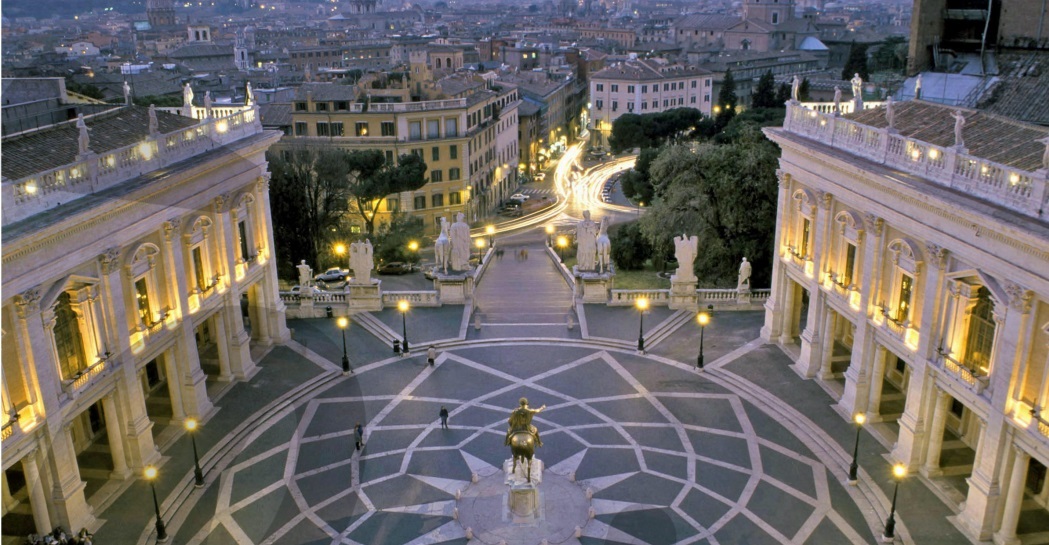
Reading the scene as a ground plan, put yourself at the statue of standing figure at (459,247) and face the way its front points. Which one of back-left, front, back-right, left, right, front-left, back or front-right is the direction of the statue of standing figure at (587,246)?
right

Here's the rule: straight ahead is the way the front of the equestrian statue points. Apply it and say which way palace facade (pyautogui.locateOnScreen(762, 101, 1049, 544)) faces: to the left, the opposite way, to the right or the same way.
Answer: to the left

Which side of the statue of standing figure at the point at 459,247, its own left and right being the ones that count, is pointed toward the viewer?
back

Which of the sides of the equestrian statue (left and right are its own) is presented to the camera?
back

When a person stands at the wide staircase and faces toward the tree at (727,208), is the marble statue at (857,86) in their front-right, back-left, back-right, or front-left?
front-right

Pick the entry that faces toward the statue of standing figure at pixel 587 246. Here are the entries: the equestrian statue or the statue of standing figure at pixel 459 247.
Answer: the equestrian statue

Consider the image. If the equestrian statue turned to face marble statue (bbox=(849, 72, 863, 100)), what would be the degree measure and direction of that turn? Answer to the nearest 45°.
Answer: approximately 45° to its right

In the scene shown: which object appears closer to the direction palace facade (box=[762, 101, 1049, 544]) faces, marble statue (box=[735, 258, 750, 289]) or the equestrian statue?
the equestrian statue

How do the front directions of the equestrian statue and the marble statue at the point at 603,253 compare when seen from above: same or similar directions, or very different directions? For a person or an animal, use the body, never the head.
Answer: same or similar directions

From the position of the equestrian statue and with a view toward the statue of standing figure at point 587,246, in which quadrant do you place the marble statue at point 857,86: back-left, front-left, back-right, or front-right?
front-right

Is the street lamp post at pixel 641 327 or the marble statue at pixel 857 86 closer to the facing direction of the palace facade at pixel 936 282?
the street lamp post

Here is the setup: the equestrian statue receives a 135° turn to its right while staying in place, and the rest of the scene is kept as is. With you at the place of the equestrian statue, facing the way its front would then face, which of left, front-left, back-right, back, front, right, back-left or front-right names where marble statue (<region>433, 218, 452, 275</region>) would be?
back-left

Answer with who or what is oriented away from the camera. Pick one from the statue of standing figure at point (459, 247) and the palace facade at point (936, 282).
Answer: the statue of standing figure
